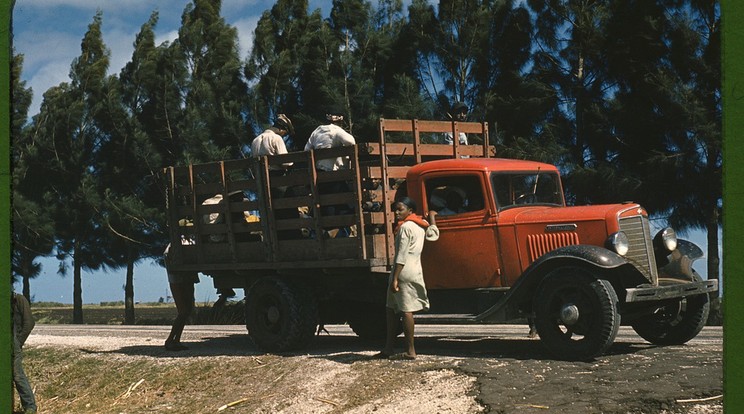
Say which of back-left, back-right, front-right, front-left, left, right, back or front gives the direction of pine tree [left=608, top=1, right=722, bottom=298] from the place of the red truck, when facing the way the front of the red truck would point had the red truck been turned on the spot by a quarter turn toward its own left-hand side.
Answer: front

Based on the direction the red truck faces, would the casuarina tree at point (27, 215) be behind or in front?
behind

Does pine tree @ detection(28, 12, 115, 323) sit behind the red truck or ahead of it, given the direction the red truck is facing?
behind

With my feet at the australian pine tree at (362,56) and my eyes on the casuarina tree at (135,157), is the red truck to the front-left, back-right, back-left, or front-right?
back-left

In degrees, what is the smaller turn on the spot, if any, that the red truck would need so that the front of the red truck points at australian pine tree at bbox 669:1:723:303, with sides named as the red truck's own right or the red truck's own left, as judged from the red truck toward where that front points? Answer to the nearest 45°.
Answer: approximately 90° to the red truck's own left

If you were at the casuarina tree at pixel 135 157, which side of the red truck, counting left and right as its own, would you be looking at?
back

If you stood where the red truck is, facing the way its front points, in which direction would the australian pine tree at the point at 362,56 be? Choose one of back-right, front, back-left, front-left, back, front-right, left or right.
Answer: back-left

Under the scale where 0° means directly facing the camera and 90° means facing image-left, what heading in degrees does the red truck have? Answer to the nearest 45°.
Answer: approximately 315°
